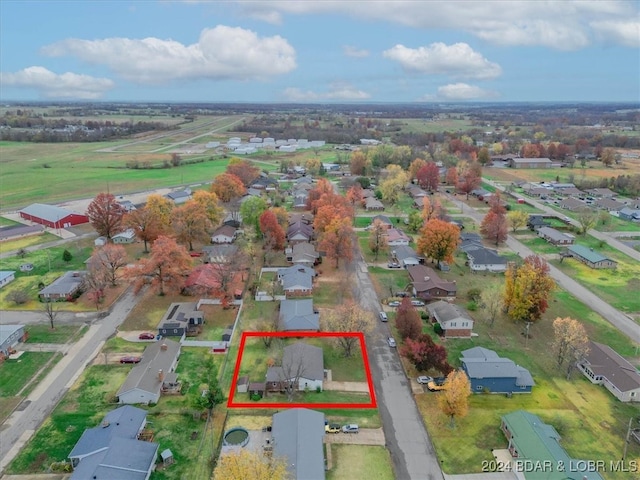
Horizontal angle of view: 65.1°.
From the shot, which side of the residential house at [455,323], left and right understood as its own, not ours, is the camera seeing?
left

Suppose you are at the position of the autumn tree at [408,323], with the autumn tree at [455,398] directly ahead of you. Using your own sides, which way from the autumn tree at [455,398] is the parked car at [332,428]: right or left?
right

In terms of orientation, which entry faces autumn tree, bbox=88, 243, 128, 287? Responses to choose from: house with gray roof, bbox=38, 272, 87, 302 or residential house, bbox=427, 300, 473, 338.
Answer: the residential house

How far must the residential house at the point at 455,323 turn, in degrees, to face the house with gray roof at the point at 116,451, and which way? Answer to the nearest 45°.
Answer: approximately 45° to its left

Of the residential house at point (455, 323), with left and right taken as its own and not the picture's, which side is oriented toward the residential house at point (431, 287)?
right

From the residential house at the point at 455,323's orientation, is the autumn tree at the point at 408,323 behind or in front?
in front

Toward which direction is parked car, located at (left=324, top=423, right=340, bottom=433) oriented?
to the viewer's left

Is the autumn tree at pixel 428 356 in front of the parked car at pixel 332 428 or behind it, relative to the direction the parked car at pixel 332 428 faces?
behind

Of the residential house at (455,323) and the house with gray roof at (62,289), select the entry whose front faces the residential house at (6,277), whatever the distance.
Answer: the residential house at (455,323)
